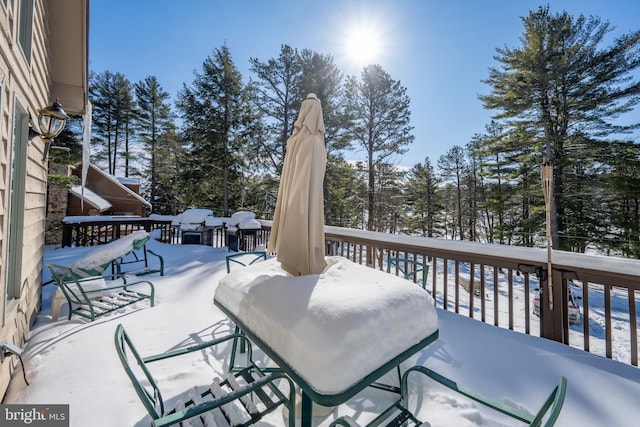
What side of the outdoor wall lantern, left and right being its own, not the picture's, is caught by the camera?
right

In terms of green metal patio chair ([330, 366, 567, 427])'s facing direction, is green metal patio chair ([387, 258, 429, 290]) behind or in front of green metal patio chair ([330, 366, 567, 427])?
in front

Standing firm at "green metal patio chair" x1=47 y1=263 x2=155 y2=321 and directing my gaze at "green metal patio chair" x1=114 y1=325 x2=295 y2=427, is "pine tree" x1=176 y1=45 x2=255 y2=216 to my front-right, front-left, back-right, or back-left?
back-left

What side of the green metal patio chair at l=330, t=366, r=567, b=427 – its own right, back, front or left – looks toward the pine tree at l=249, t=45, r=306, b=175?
front

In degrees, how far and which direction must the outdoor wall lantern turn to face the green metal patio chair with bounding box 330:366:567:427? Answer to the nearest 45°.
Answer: approximately 90° to its right

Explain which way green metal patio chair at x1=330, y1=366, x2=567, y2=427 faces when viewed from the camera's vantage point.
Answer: facing away from the viewer and to the left of the viewer

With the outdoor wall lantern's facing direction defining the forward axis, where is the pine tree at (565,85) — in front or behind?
in front

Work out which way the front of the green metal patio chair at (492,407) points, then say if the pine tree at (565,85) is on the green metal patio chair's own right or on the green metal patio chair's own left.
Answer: on the green metal patio chair's own right

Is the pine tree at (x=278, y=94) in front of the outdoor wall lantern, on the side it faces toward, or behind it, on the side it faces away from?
in front

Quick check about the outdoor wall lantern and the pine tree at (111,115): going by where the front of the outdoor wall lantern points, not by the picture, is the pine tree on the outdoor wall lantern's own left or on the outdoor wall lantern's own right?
on the outdoor wall lantern's own left

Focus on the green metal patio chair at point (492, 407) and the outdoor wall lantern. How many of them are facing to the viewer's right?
1
